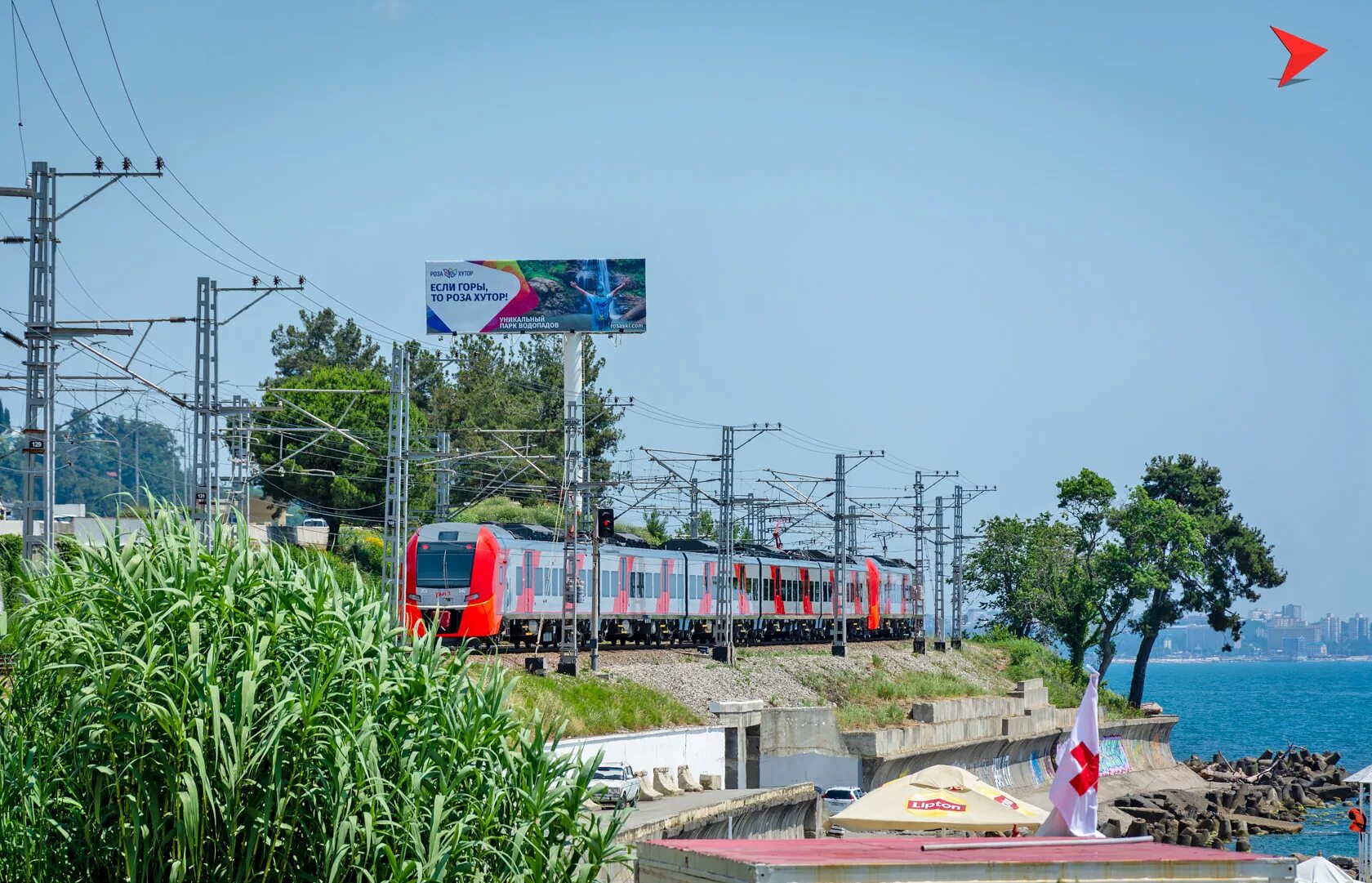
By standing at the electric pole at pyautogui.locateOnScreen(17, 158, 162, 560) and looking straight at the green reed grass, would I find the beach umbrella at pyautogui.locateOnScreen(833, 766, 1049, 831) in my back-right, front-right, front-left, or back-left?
front-left

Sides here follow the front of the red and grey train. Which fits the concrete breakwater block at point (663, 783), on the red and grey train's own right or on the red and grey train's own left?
on the red and grey train's own left

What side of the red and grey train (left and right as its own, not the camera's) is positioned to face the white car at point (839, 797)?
left

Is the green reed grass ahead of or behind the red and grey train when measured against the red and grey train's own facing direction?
ahead

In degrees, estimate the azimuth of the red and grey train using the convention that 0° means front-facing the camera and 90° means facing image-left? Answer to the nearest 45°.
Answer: approximately 45°

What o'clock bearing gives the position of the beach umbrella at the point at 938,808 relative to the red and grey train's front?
The beach umbrella is roughly at 10 o'clock from the red and grey train.

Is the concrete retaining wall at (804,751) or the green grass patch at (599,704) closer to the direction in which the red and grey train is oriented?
the green grass patch

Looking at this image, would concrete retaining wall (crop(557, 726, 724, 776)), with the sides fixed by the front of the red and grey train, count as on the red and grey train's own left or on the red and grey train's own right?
on the red and grey train's own left

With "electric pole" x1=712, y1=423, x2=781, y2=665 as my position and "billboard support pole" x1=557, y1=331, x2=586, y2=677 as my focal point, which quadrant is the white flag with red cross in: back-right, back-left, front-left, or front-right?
front-left

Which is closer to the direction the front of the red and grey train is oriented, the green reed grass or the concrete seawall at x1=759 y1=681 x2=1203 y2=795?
the green reed grass

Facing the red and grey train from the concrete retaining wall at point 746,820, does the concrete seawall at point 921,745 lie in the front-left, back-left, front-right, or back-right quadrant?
front-right

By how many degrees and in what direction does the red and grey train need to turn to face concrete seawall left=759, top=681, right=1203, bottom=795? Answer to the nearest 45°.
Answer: approximately 135° to its left

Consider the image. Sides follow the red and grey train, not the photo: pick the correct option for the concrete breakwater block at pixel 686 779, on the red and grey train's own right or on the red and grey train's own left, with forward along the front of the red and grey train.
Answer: on the red and grey train's own left

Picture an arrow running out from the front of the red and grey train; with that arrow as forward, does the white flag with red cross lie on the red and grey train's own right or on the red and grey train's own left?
on the red and grey train's own left

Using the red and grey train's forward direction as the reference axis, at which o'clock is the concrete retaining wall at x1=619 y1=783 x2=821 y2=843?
The concrete retaining wall is roughly at 10 o'clock from the red and grey train.

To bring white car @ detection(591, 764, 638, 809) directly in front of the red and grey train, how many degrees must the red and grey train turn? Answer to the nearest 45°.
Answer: approximately 45° to its left
